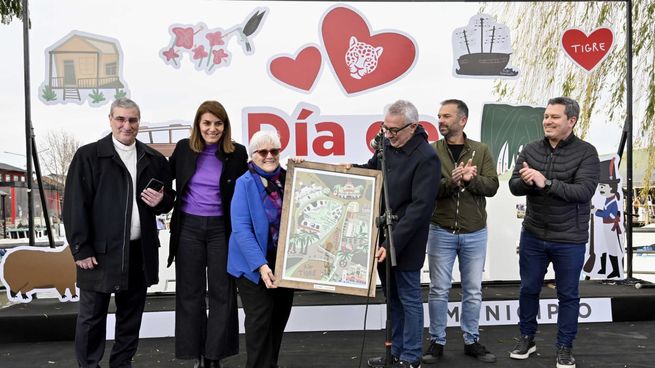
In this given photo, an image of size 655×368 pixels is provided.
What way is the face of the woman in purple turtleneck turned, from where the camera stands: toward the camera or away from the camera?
toward the camera

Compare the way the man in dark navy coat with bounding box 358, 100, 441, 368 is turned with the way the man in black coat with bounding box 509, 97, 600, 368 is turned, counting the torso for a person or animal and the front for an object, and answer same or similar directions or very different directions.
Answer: same or similar directions

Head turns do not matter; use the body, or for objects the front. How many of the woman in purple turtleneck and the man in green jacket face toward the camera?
2

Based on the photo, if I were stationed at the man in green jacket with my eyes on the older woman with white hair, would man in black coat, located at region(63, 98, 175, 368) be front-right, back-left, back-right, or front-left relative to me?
front-right

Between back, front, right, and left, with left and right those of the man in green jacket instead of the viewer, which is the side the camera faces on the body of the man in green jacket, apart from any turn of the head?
front

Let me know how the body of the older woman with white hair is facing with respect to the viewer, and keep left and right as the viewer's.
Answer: facing the viewer and to the right of the viewer

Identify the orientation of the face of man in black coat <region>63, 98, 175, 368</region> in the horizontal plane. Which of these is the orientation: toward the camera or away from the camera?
toward the camera

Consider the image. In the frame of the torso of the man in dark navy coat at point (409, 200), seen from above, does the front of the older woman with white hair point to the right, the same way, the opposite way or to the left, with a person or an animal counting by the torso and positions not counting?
to the left

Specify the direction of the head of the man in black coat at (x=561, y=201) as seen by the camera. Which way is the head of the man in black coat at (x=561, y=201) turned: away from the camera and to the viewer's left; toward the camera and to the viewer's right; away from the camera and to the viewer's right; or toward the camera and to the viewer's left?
toward the camera and to the viewer's left

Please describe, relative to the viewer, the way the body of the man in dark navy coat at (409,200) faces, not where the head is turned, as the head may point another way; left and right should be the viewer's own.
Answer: facing the viewer and to the left of the viewer

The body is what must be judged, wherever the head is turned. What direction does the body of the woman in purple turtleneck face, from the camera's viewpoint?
toward the camera

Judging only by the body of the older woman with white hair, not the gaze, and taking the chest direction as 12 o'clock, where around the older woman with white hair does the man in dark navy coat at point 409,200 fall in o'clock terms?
The man in dark navy coat is roughly at 10 o'clock from the older woman with white hair.

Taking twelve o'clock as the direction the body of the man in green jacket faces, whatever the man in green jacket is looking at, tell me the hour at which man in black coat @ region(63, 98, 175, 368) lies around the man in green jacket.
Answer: The man in black coat is roughly at 2 o'clock from the man in green jacket.

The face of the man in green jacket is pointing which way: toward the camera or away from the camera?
toward the camera
